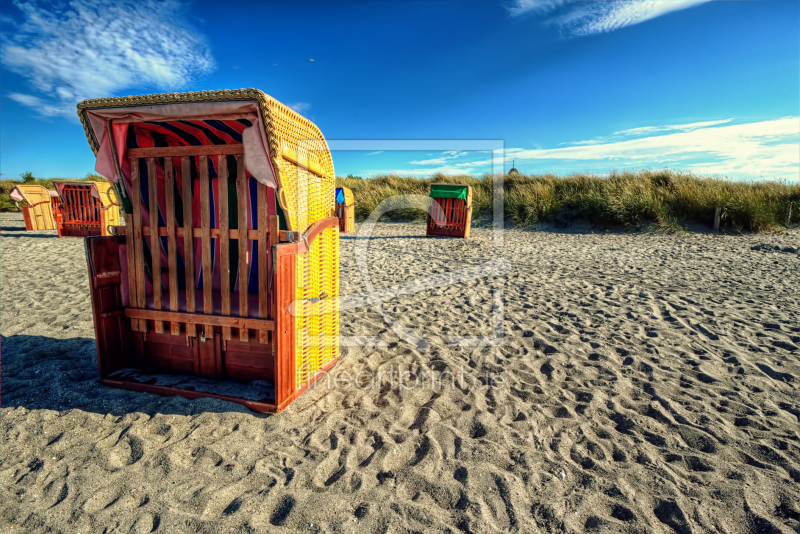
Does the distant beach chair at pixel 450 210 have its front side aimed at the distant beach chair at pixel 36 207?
no

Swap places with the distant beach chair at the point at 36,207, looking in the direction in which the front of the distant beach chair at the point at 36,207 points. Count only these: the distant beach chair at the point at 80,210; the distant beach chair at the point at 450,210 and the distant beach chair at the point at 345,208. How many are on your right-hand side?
0

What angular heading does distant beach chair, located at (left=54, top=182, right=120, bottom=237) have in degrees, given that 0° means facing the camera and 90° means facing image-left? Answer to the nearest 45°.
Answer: approximately 45°

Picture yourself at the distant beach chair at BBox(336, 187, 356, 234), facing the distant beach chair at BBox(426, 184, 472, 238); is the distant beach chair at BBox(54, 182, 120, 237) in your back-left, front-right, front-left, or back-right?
back-right

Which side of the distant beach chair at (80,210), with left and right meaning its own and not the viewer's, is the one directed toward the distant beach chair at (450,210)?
left

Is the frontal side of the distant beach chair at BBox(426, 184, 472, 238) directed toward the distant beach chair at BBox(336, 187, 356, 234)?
no

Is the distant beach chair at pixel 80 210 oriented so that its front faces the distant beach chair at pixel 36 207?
no

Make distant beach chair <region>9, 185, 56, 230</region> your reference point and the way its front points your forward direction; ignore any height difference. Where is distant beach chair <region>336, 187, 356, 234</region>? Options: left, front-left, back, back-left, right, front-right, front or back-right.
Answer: back-left

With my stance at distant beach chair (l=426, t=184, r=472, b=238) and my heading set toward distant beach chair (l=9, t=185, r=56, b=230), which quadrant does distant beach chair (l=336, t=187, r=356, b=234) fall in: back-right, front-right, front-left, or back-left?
front-right

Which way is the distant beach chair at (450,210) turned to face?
toward the camera

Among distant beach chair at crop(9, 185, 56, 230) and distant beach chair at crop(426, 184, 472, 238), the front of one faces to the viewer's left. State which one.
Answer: distant beach chair at crop(9, 185, 56, 230)

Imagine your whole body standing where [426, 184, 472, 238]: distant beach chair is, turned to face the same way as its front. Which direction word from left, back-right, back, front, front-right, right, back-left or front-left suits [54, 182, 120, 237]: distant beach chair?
right

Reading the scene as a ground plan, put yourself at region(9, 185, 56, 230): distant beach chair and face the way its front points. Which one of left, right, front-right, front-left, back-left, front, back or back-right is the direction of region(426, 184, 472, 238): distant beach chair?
back-left

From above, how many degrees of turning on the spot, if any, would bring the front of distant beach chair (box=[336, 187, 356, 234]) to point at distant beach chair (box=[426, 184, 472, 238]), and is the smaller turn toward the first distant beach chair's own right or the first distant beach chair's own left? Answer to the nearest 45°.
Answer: approximately 90° to the first distant beach chair's own left

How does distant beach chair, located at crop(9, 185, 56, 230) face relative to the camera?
to the viewer's left

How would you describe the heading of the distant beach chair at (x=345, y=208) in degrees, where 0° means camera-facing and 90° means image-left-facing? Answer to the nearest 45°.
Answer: approximately 45°
